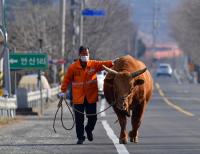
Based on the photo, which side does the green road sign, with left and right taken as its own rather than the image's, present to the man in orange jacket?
front

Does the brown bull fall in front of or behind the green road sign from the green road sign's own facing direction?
in front

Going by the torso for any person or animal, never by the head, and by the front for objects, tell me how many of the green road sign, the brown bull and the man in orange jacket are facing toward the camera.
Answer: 3

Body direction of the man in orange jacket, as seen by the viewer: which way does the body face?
toward the camera

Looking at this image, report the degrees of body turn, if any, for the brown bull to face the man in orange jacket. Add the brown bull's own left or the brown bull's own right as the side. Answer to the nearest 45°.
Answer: approximately 90° to the brown bull's own right

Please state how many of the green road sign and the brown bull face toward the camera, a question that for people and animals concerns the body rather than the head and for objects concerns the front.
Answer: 2

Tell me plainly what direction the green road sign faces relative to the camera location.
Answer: facing the viewer

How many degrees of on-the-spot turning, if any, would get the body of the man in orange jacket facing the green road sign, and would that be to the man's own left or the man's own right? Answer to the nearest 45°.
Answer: approximately 180°
